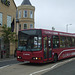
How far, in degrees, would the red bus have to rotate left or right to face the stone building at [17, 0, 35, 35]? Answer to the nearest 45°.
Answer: approximately 135° to its right

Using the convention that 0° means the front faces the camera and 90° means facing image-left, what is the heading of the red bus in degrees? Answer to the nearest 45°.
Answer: approximately 45°
